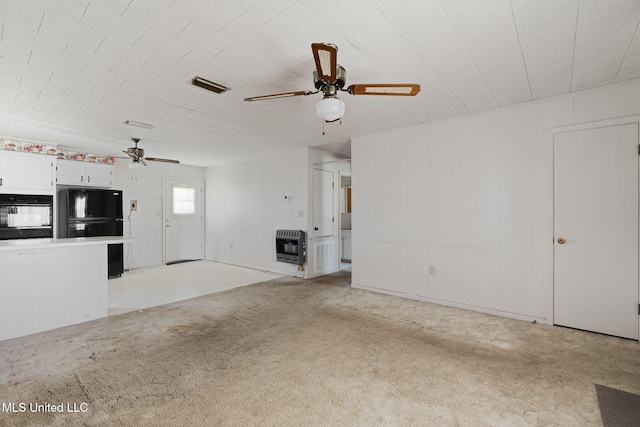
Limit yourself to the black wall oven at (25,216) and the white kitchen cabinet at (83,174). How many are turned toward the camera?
2

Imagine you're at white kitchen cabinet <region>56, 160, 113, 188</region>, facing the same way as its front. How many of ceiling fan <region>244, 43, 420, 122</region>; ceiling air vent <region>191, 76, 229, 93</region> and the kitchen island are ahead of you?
3

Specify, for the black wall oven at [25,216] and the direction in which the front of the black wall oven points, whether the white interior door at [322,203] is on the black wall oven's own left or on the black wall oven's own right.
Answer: on the black wall oven's own left

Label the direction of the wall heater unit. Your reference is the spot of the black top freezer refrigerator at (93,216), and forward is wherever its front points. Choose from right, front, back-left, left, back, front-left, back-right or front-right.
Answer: front-left

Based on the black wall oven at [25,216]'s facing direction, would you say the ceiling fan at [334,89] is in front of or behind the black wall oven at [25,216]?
in front

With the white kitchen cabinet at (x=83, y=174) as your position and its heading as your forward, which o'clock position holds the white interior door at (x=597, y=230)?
The white interior door is roughly at 11 o'clock from the white kitchen cabinet.

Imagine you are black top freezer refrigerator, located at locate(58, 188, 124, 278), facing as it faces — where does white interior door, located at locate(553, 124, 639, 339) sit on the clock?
The white interior door is roughly at 11 o'clock from the black top freezer refrigerator.

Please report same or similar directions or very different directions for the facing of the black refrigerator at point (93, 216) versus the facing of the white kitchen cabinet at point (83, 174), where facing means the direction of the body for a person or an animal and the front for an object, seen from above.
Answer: same or similar directions

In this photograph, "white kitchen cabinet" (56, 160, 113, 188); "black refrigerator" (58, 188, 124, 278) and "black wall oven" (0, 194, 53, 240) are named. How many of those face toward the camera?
3

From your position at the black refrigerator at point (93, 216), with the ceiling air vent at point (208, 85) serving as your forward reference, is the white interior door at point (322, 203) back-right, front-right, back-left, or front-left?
front-left

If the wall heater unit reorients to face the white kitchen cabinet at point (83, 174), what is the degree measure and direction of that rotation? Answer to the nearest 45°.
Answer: approximately 45° to its right

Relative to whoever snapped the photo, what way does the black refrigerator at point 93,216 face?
facing the viewer

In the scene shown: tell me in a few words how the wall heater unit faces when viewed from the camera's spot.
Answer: facing the viewer and to the left of the viewer

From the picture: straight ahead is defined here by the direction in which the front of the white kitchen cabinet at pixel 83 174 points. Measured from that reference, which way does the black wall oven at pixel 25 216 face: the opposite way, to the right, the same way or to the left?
the same way

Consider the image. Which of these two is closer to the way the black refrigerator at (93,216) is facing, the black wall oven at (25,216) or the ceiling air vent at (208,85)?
the ceiling air vent

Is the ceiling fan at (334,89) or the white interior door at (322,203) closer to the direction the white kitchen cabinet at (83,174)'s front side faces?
the ceiling fan
